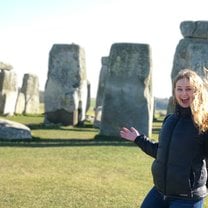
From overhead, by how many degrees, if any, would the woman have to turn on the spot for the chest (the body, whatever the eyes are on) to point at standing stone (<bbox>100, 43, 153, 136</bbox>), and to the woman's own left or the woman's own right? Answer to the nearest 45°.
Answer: approximately 135° to the woman's own right

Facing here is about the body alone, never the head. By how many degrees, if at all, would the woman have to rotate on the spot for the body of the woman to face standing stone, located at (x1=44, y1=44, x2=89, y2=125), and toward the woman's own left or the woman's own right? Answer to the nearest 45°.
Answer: approximately 135° to the woman's own right

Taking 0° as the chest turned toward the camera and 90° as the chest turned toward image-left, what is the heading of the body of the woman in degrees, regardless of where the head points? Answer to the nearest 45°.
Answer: approximately 45°

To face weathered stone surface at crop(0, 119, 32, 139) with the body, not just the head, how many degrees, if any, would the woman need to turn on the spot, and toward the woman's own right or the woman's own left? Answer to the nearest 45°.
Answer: approximately 90° to the woman's own right

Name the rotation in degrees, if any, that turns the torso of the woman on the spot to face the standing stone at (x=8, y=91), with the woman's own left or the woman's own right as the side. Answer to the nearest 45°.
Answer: approximately 135° to the woman's own right

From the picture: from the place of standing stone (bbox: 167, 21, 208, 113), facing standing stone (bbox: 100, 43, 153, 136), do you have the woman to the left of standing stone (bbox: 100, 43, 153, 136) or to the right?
left
